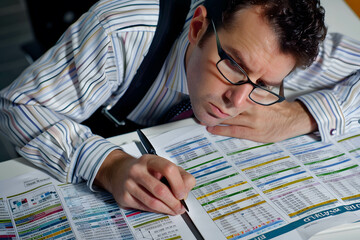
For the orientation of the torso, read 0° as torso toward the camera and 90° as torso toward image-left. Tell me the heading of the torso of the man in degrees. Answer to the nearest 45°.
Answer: approximately 315°
